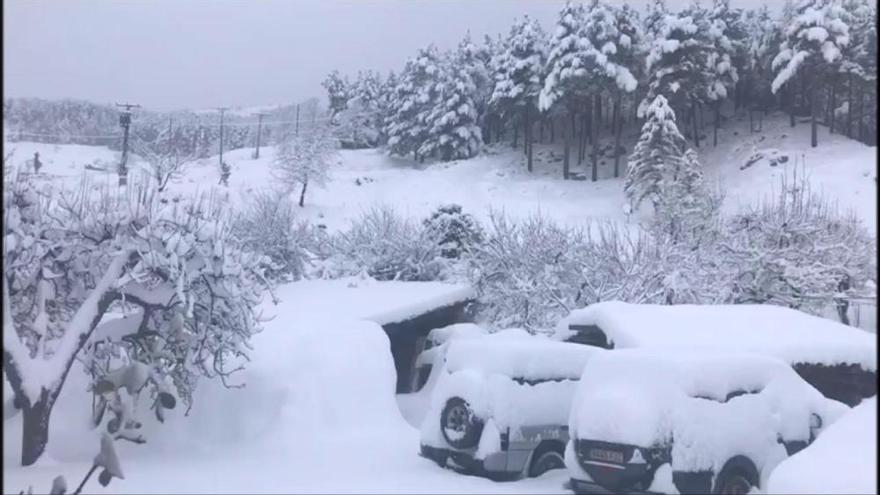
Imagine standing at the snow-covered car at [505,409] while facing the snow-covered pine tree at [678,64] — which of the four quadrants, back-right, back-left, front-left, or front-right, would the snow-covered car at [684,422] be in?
back-right

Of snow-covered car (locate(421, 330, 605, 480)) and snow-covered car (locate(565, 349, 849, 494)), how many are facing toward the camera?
0

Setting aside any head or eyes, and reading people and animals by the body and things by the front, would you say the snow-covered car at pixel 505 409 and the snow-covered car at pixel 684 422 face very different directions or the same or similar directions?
same or similar directions

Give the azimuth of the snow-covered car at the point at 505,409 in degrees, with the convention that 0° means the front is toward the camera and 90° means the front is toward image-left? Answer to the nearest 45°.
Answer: approximately 225°

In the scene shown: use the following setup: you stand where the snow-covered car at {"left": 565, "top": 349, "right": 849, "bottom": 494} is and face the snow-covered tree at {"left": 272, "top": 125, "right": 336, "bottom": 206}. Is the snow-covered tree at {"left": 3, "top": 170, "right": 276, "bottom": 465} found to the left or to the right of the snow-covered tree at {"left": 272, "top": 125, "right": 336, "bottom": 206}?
left
